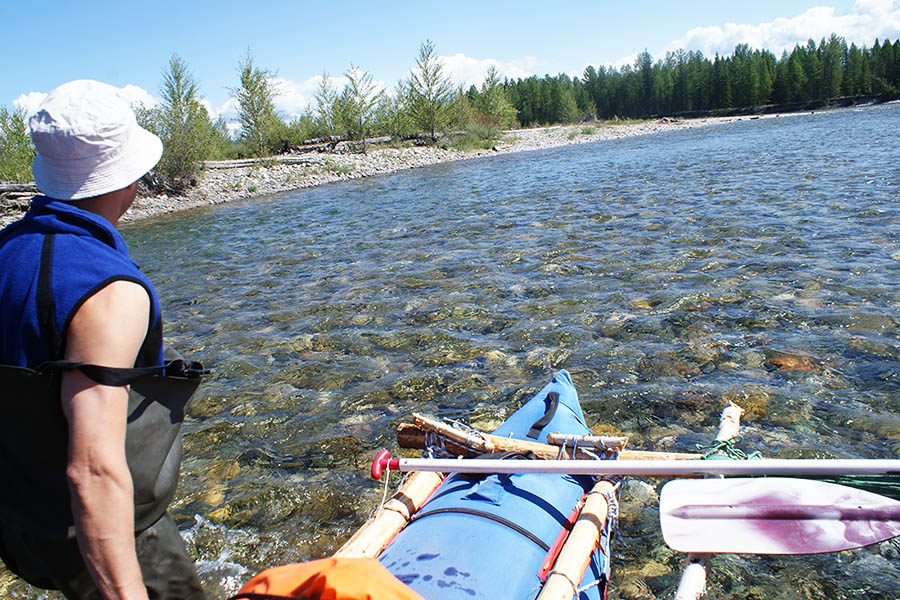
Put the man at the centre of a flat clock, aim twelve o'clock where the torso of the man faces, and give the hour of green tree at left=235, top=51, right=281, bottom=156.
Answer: The green tree is roughly at 11 o'clock from the man.

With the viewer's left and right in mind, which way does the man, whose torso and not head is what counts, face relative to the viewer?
facing away from the viewer and to the right of the viewer

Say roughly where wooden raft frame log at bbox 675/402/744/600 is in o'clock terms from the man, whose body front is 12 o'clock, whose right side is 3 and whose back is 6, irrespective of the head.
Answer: The wooden raft frame log is roughly at 2 o'clock from the man.

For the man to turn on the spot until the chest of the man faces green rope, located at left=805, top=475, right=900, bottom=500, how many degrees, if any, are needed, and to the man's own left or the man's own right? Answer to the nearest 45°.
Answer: approximately 45° to the man's own right

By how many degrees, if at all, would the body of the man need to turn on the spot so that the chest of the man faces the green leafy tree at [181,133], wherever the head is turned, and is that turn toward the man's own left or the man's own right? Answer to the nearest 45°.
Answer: approximately 45° to the man's own left

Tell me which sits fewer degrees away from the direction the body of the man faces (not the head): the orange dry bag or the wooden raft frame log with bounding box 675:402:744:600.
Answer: the wooden raft frame log

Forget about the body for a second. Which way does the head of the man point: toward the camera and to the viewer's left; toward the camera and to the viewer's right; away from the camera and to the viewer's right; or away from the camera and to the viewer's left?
away from the camera and to the viewer's right

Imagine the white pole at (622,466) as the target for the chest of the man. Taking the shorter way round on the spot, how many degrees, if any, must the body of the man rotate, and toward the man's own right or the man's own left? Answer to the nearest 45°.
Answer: approximately 45° to the man's own right

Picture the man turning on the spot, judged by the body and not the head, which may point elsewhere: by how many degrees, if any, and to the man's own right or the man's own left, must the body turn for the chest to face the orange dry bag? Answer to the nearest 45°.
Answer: approximately 90° to the man's own right

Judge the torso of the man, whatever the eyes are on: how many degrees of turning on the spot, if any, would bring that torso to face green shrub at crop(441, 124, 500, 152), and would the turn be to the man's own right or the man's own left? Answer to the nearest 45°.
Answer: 0° — they already face it
